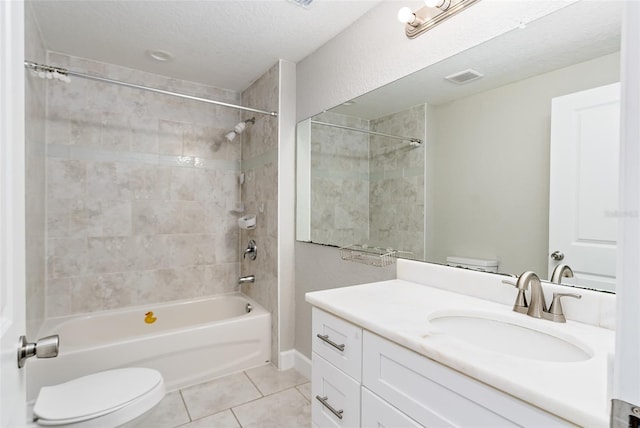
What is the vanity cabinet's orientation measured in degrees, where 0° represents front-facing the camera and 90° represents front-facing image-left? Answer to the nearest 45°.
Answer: approximately 45°

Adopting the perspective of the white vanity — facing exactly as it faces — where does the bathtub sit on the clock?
The bathtub is roughly at 2 o'clock from the white vanity.
